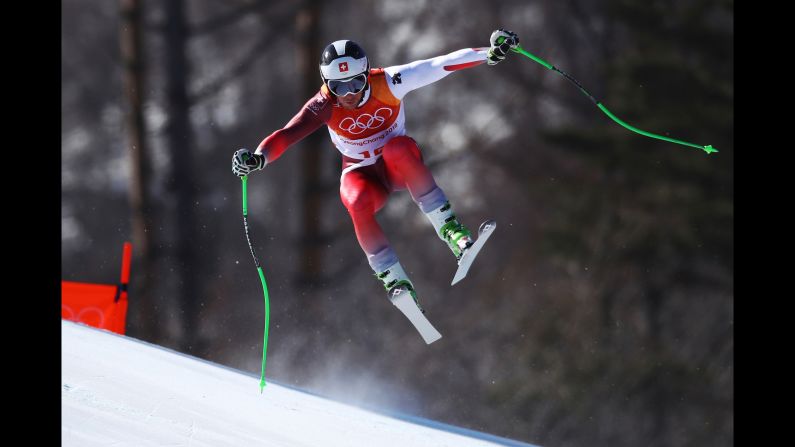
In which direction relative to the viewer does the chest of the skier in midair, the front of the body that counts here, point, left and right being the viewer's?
facing the viewer

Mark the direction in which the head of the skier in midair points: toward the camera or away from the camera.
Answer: toward the camera
